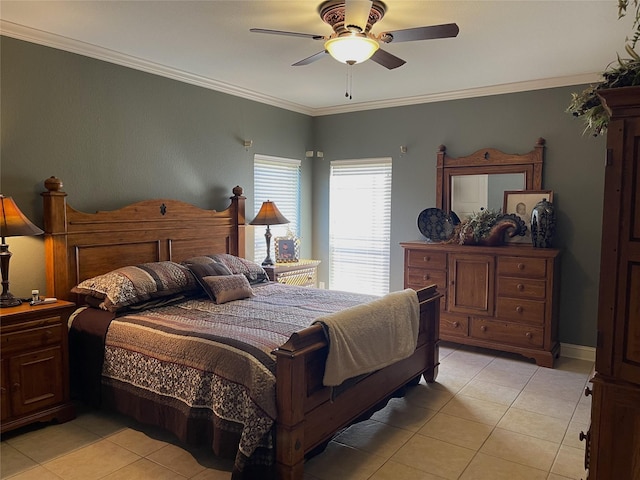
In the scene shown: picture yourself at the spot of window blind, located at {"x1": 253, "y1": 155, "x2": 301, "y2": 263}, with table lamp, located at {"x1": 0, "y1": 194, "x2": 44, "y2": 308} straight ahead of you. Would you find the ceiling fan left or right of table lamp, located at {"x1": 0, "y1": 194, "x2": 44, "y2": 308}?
left

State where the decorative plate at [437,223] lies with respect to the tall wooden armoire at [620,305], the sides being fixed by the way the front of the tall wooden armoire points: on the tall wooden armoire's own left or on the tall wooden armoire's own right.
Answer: on the tall wooden armoire's own right

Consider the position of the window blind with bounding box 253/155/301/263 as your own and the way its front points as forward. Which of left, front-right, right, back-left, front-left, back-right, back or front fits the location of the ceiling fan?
front-right

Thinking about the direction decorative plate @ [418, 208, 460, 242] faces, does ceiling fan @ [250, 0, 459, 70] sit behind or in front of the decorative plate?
in front

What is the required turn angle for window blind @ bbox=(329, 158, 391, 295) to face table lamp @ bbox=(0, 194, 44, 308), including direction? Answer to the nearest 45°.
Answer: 0° — it already faces it

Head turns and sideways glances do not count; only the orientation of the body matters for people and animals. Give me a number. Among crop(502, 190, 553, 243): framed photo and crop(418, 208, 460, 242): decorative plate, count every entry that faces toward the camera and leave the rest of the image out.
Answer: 2

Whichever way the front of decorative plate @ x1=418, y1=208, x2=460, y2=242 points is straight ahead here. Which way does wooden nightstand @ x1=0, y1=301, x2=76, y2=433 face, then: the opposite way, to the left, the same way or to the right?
to the left

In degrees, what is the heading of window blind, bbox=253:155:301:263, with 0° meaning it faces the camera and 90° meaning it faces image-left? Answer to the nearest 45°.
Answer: approximately 315°

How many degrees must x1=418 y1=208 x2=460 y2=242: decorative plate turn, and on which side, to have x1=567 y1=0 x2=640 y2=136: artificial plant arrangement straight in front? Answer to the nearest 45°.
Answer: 0° — it already faces it

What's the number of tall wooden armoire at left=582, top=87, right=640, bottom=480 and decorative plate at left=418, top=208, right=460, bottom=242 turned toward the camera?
1

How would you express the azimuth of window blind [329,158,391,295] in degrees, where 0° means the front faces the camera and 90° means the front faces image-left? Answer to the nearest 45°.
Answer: approximately 45°

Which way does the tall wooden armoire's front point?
to the viewer's left

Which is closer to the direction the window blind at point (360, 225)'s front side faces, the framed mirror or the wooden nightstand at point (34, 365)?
the wooden nightstand

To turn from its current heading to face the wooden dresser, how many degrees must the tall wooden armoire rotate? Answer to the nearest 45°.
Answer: approximately 90° to its right
